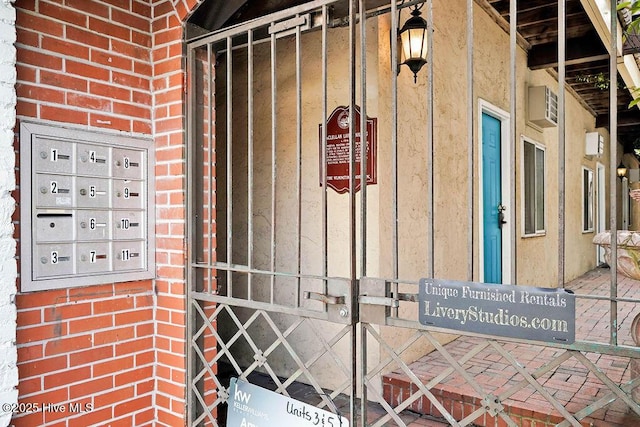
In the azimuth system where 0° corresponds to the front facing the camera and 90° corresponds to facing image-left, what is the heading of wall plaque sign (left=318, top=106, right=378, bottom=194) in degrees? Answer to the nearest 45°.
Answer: approximately 0°

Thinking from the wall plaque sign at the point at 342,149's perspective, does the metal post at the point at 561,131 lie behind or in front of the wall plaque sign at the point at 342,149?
in front

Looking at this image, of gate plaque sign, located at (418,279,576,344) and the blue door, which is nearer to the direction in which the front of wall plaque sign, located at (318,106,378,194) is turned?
the gate plaque sign

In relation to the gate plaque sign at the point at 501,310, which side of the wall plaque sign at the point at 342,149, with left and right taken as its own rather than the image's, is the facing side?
front

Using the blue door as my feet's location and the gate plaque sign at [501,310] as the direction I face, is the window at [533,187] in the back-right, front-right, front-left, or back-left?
back-left

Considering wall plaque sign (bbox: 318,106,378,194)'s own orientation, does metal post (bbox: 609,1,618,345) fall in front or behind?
in front

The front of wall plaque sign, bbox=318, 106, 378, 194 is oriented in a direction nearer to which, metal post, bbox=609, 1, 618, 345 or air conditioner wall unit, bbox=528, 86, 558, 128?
the metal post

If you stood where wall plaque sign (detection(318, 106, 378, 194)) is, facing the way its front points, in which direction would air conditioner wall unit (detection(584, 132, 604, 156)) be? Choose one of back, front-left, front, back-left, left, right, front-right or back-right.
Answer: back-left

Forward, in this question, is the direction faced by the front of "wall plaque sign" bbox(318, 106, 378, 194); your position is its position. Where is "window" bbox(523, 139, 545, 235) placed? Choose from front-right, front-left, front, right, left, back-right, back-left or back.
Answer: back-left

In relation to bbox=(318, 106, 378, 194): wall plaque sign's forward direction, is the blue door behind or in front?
behind
